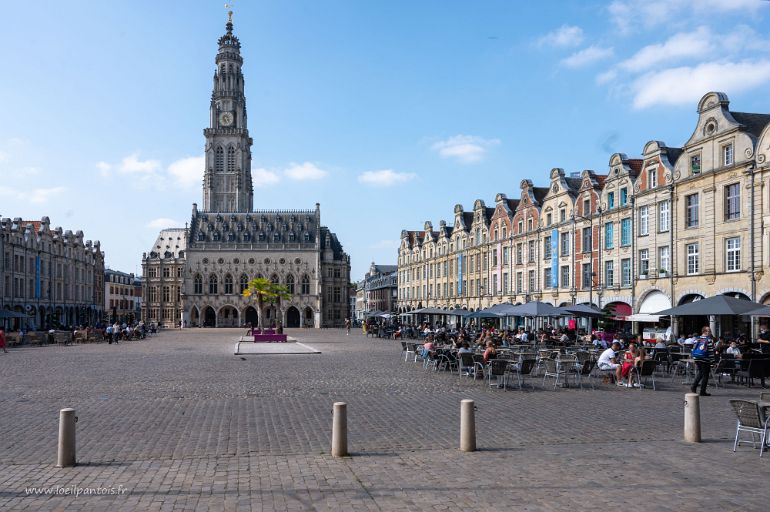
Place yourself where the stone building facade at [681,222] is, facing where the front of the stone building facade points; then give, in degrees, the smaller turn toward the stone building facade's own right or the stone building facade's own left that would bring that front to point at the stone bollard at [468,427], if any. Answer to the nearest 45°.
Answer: approximately 45° to the stone building facade's own left
